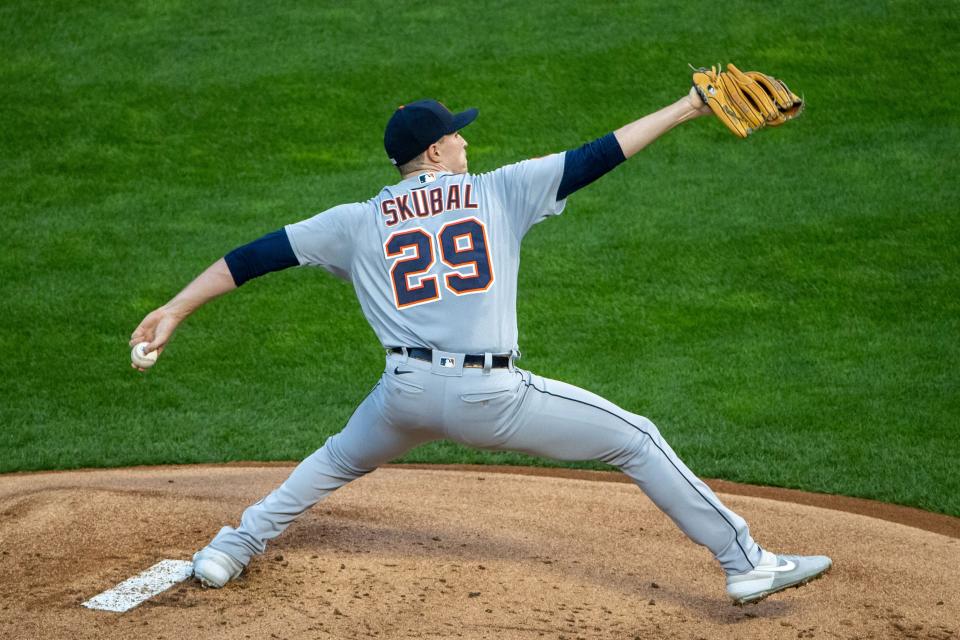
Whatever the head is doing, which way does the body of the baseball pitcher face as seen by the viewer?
away from the camera
